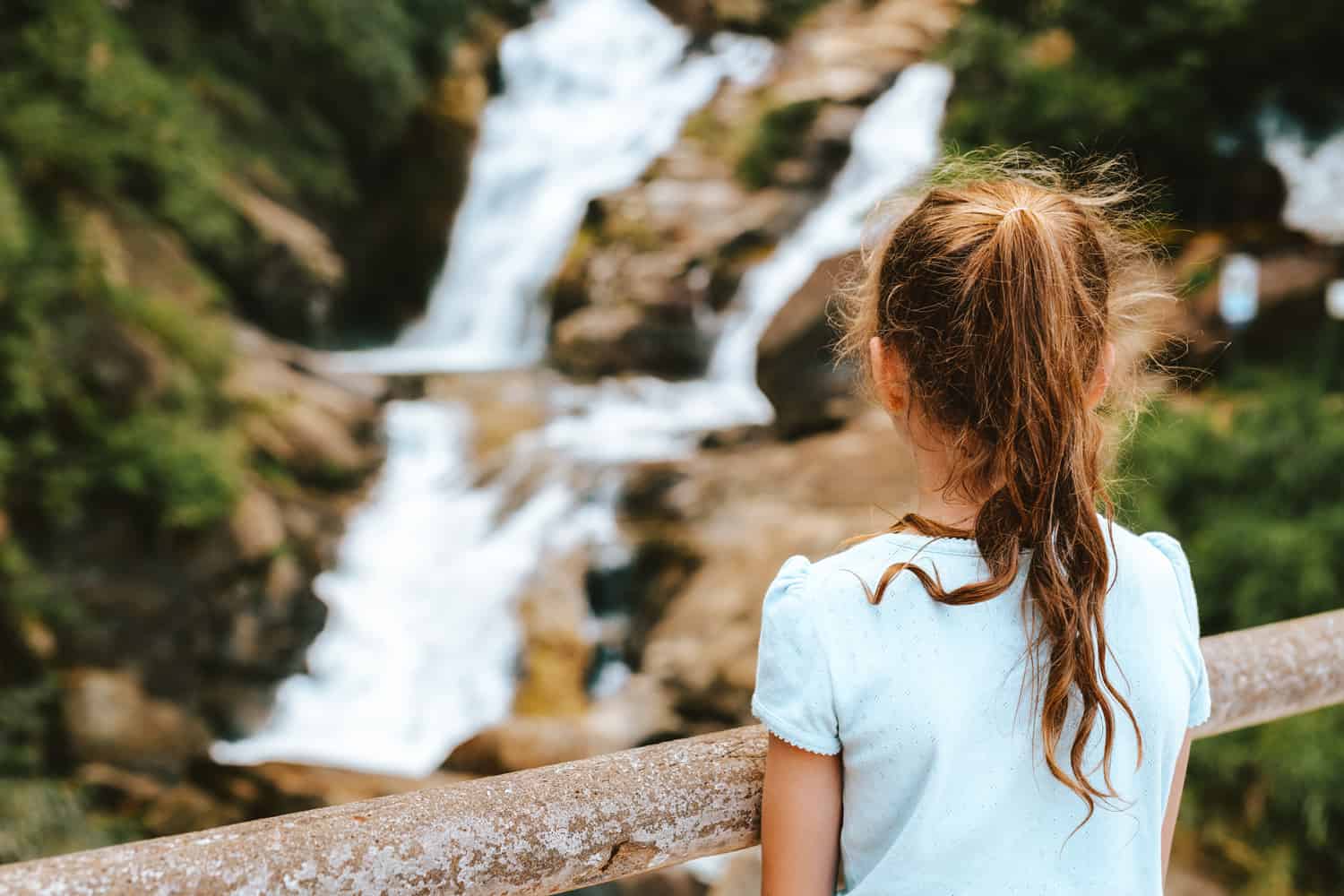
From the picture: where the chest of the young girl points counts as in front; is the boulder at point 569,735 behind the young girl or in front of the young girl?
in front

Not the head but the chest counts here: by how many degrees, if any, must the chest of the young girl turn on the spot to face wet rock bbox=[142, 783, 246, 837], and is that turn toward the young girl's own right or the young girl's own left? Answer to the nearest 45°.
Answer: approximately 45° to the young girl's own left

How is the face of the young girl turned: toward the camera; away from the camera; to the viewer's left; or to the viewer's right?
away from the camera

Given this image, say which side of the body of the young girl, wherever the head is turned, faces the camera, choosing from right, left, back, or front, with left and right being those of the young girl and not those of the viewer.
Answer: back

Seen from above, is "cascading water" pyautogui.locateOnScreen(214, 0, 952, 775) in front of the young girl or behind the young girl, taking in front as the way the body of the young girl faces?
in front

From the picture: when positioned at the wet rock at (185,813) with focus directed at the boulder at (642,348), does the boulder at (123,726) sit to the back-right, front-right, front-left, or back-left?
front-left
